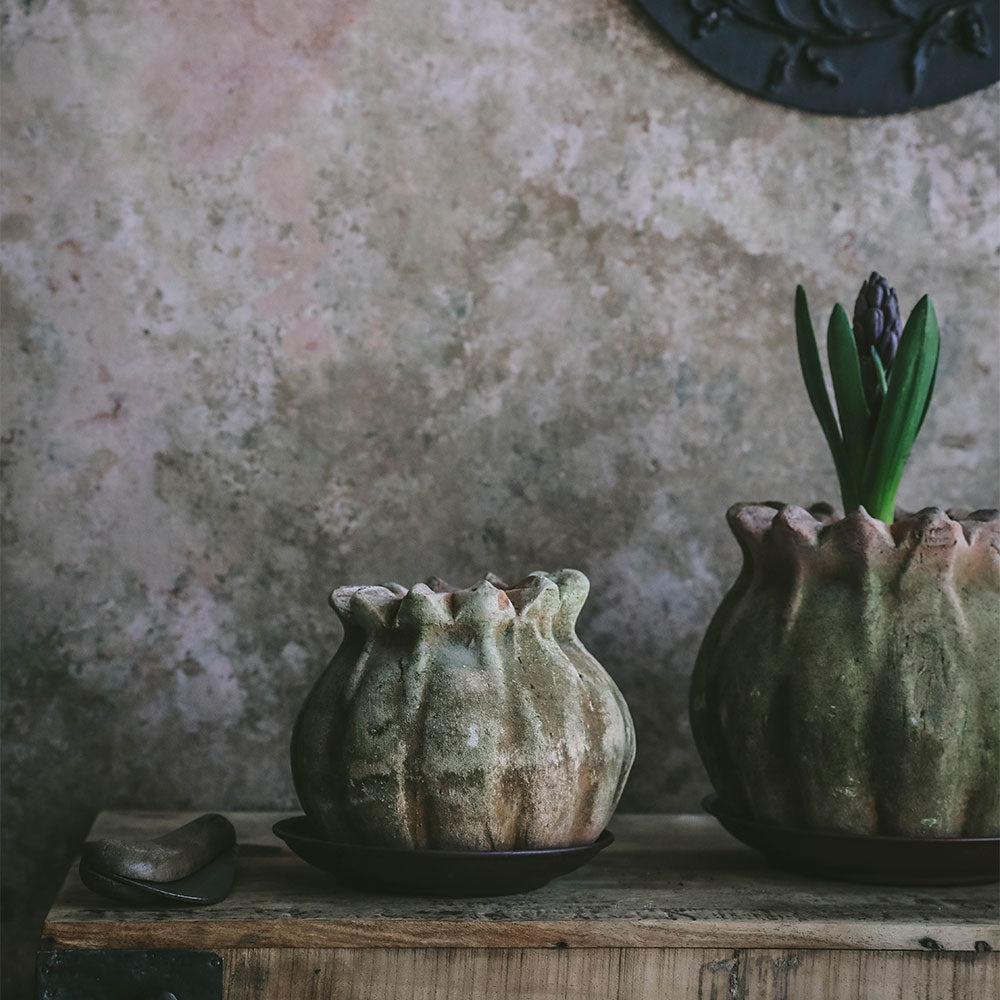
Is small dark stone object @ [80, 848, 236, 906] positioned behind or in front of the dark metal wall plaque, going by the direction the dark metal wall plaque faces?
in front

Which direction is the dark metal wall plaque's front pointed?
toward the camera
